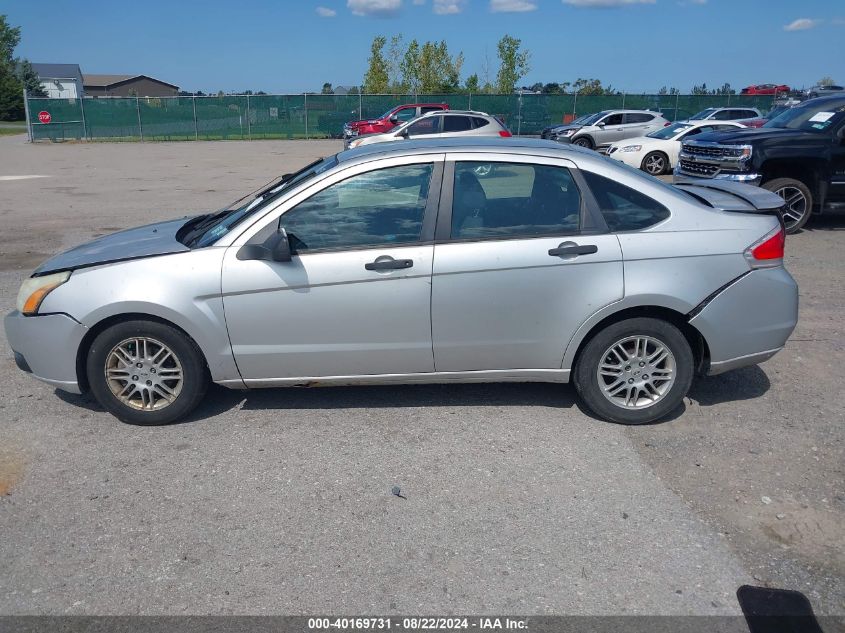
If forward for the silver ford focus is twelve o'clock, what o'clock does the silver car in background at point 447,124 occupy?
The silver car in background is roughly at 3 o'clock from the silver ford focus.

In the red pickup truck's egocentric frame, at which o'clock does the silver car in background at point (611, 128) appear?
The silver car in background is roughly at 7 o'clock from the red pickup truck.

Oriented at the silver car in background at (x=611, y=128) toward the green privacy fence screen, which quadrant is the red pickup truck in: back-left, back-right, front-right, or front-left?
front-left

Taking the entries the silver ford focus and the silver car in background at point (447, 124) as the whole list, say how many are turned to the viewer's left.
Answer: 2

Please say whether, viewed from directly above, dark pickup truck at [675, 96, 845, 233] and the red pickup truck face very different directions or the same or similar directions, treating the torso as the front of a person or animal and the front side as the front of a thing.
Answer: same or similar directions

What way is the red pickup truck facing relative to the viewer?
to the viewer's left

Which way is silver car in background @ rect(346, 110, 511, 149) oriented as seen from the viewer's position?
to the viewer's left

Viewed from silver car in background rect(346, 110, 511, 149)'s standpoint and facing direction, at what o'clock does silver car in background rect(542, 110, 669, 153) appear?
silver car in background rect(542, 110, 669, 153) is roughly at 5 o'clock from silver car in background rect(346, 110, 511, 149).

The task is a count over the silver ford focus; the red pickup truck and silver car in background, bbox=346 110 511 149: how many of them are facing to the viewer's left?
3

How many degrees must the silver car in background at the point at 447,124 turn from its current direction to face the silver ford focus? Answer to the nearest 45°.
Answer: approximately 90° to its left

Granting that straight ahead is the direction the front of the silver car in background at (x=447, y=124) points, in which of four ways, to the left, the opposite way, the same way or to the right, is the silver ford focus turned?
the same way

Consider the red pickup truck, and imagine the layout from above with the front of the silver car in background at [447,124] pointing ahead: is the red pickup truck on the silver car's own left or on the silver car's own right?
on the silver car's own right

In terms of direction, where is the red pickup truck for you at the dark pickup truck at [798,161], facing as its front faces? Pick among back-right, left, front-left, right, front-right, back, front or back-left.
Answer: right

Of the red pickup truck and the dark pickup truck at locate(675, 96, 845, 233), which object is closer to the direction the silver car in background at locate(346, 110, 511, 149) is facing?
the red pickup truck

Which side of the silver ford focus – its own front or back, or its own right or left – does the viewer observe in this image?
left

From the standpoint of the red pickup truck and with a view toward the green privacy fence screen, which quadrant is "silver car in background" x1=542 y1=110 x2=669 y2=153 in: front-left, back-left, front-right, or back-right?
back-right
